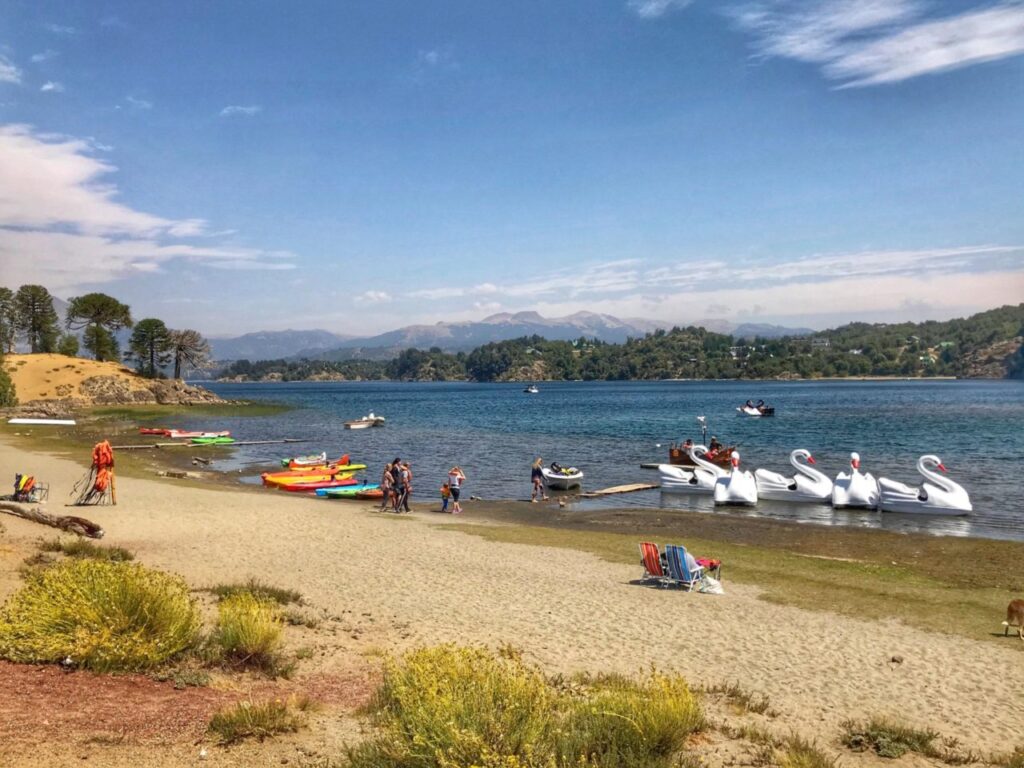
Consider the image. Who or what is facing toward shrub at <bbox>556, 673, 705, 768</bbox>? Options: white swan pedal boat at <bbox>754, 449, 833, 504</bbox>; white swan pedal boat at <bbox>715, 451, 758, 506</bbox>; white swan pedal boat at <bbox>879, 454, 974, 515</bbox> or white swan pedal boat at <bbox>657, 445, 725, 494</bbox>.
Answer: white swan pedal boat at <bbox>715, 451, 758, 506</bbox>

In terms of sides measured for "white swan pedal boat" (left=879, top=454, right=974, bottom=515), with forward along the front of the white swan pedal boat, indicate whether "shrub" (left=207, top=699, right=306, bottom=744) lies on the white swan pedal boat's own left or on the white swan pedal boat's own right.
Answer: on the white swan pedal boat's own right

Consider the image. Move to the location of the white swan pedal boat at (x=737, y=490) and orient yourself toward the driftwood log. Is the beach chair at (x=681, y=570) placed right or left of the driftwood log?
left
